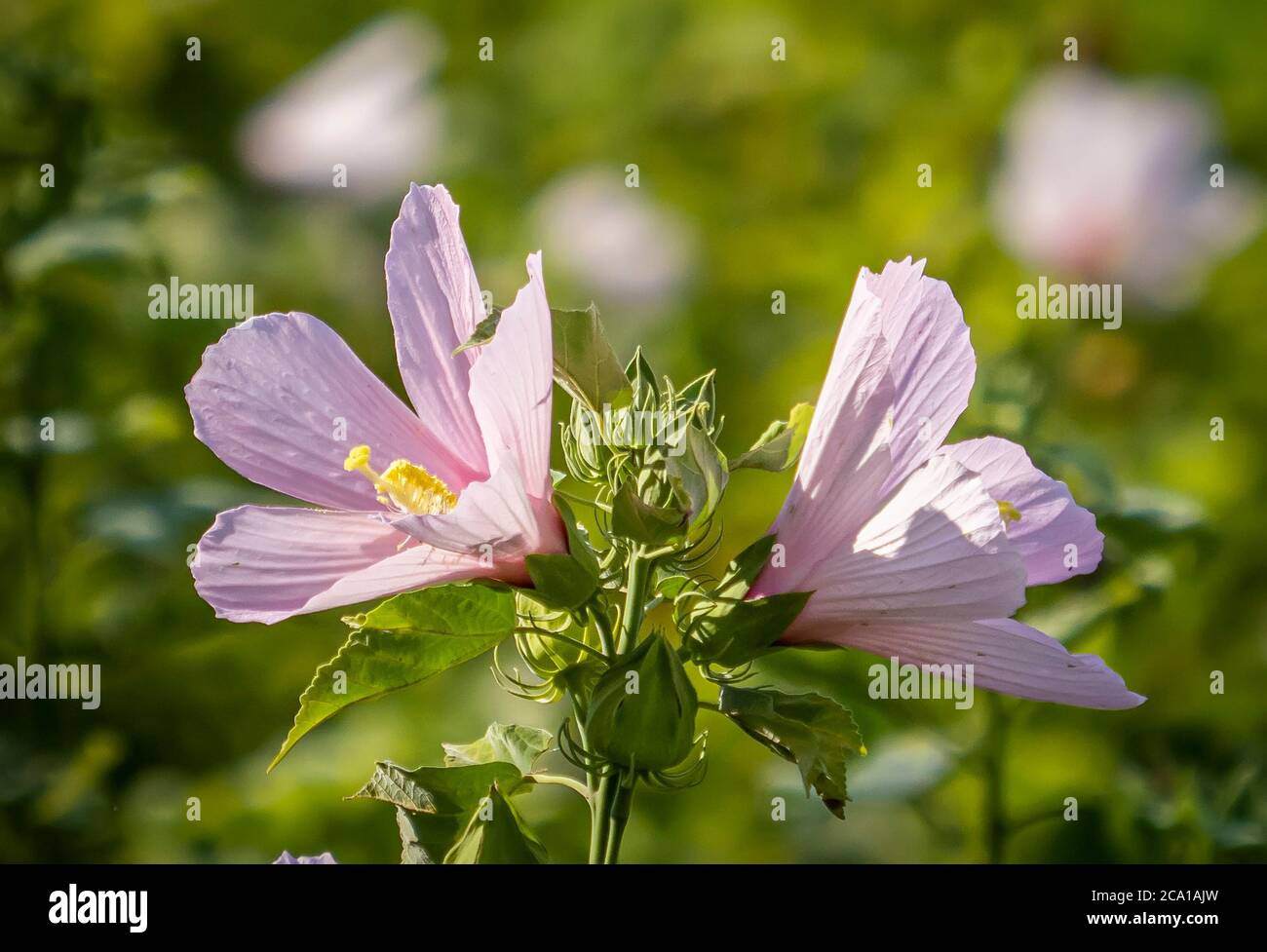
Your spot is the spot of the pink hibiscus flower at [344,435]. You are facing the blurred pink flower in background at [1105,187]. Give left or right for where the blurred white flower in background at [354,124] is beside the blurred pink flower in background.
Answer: left

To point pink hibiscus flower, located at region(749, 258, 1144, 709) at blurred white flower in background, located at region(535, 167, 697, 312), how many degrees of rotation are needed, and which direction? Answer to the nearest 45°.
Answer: approximately 90° to its left

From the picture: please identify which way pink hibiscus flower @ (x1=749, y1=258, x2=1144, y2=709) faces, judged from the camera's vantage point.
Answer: facing to the right of the viewer

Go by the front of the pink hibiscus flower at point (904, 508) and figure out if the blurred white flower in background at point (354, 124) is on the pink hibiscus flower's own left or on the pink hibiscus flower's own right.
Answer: on the pink hibiscus flower's own left

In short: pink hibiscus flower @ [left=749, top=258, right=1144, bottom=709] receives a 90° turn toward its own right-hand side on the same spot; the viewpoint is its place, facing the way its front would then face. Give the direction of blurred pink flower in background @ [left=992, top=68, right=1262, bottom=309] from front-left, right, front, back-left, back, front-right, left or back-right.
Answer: back
